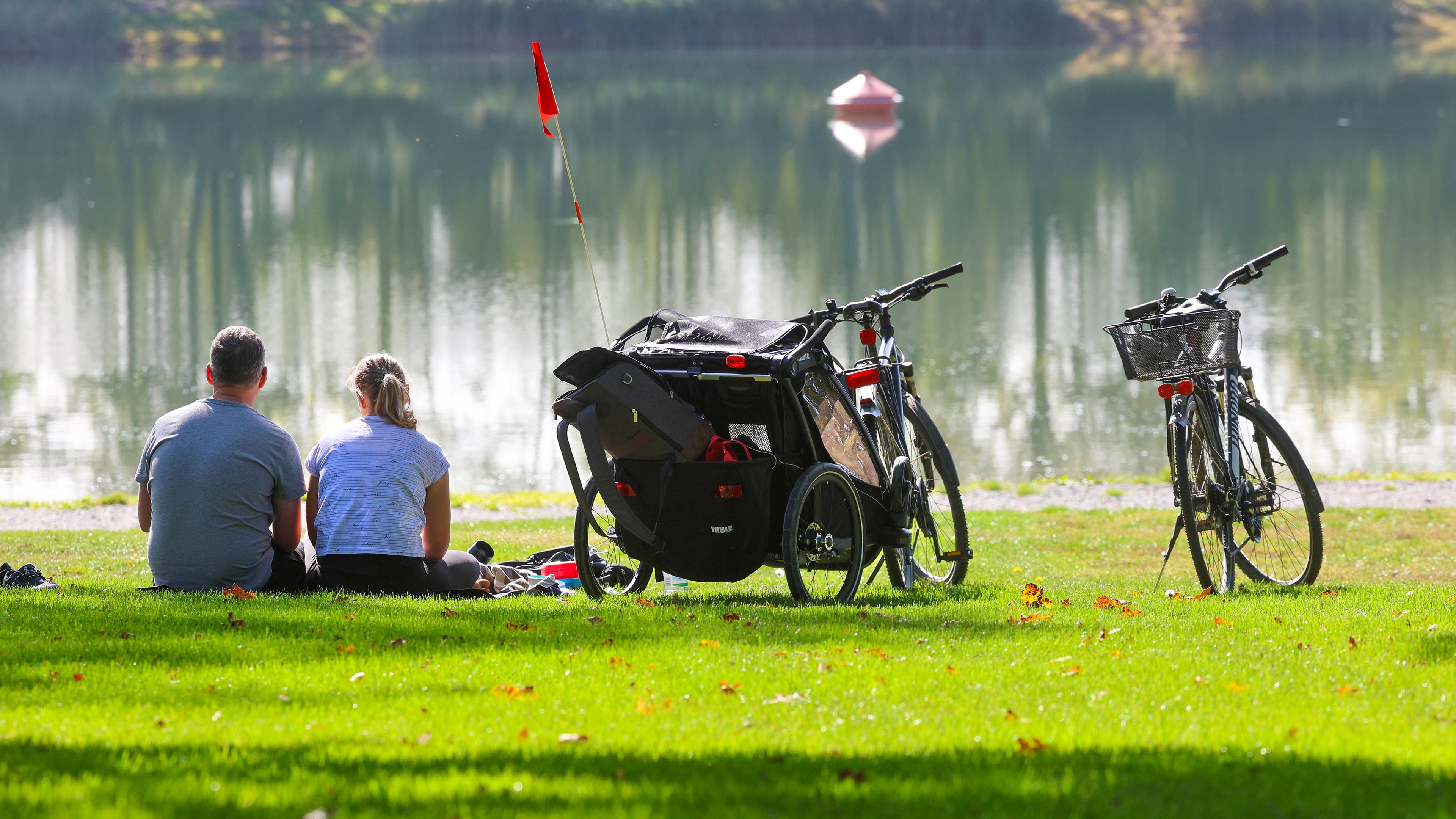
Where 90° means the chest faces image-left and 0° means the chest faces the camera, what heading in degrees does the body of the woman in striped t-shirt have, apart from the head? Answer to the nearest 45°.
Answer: approximately 180°

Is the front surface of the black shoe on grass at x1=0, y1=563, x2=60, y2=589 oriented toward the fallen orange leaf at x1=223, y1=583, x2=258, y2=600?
yes

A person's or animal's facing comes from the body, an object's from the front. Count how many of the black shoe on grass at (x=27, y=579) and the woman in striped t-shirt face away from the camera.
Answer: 1

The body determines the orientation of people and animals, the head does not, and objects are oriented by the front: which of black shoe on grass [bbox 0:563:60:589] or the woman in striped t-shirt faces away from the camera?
the woman in striped t-shirt

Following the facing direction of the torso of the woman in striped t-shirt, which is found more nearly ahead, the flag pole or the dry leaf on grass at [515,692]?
the flag pole

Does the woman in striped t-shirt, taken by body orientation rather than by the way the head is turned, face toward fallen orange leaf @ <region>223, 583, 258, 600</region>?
no

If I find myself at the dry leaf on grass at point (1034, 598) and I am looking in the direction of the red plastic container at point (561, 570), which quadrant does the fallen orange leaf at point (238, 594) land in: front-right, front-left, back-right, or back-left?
front-left

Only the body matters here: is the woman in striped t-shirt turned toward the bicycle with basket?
no

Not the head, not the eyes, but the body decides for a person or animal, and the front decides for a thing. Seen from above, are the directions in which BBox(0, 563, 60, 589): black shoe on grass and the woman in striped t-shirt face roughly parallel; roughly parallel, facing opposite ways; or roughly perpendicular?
roughly perpendicular

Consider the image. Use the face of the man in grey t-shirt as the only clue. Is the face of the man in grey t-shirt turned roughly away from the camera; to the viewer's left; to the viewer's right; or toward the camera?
away from the camera
